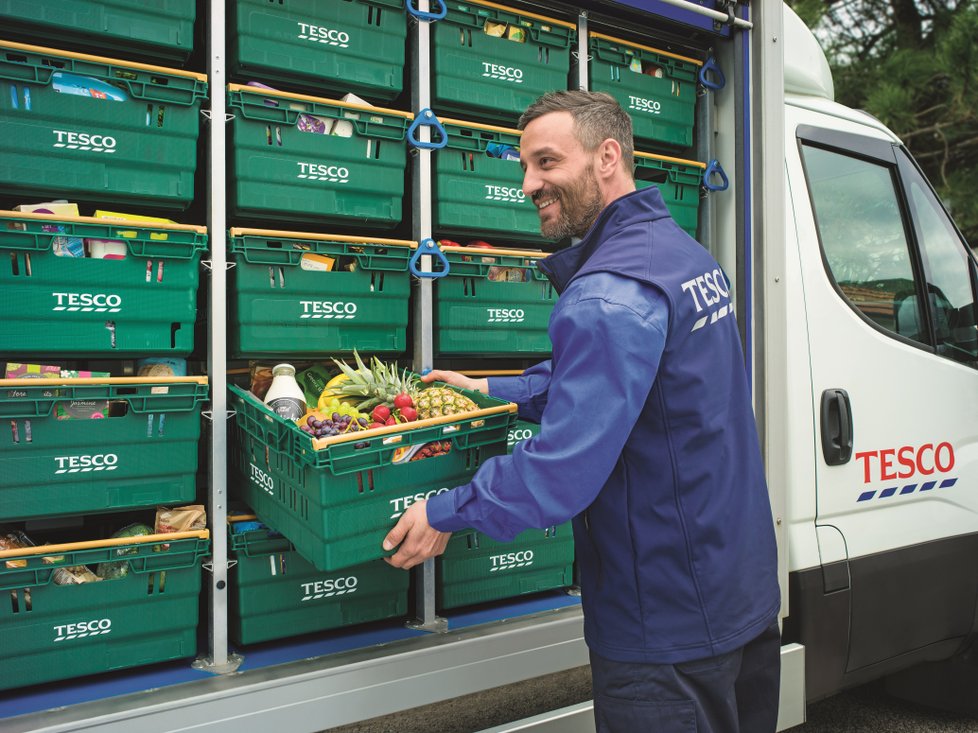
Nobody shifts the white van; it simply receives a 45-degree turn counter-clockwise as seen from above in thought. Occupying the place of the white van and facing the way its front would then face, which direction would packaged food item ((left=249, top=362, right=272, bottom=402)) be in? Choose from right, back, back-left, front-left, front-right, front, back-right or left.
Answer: back-left

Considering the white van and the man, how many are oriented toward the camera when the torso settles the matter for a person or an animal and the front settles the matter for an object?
0

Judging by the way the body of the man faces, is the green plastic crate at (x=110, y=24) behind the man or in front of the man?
in front

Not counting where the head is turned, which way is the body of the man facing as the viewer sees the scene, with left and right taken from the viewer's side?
facing away from the viewer and to the left of the viewer

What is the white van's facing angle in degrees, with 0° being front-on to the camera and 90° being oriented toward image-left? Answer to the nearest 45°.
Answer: approximately 225°

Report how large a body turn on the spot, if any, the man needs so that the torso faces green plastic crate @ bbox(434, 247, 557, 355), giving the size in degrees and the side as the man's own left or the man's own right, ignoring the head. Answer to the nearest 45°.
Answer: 0° — they already face it

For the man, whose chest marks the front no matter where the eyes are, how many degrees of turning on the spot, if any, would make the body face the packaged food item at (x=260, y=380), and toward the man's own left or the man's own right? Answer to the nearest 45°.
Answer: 0° — they already face it

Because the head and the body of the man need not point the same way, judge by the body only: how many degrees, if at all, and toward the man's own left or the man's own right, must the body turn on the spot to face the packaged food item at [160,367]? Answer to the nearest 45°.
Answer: approximately 45° to the man's own left

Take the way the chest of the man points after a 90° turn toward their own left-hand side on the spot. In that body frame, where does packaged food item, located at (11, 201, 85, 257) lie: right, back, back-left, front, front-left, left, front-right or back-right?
front-right

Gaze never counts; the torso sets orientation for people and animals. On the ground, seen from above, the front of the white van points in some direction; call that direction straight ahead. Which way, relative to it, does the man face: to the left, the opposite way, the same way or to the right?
to the left

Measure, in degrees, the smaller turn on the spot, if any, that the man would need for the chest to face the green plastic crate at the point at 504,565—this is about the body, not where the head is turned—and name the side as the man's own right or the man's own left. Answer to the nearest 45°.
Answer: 0° — they already face it
